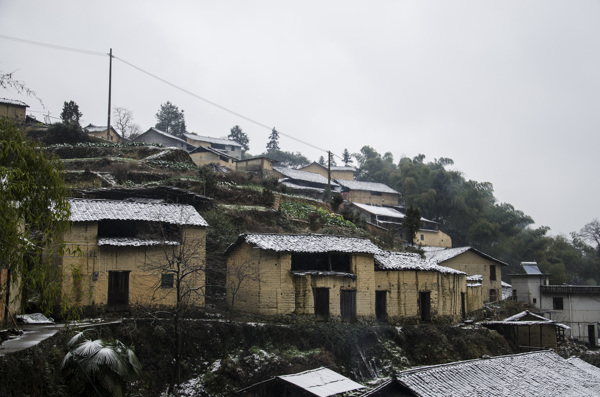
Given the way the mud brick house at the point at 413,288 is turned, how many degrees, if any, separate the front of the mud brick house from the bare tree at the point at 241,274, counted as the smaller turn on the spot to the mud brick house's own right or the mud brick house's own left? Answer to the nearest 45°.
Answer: approximately 45° to the mud brick house's own right

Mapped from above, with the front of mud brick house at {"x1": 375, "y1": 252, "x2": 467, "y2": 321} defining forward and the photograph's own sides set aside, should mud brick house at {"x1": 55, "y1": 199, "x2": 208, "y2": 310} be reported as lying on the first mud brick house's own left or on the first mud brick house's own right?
on the first mud brick house's own right

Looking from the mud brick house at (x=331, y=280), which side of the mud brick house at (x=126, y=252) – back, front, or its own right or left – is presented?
left

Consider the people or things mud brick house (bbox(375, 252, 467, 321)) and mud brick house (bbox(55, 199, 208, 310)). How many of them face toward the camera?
2

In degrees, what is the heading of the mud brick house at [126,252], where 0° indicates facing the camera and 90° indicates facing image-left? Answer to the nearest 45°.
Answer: approximately 0°

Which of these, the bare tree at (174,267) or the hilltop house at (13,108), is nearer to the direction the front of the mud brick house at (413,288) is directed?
the bare tree

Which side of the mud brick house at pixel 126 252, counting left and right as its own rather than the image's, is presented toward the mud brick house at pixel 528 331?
left

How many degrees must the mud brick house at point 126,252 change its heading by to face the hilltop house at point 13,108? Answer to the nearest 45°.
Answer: approximately 180°

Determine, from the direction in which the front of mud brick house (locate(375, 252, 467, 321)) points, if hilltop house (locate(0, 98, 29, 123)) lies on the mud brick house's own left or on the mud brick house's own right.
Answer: on the mud brick house's own right

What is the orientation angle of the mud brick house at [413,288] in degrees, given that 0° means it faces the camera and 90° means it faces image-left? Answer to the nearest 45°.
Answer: approximately 0°

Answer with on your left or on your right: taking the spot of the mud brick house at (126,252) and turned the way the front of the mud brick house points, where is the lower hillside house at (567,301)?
on your left

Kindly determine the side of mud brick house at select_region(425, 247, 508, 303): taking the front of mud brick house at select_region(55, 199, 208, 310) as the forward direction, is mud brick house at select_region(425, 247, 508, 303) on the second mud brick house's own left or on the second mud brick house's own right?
on the second mud brick house's own left

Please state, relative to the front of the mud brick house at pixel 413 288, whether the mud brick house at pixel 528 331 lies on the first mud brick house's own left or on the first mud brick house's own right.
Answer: on the first mud brick house's own left
